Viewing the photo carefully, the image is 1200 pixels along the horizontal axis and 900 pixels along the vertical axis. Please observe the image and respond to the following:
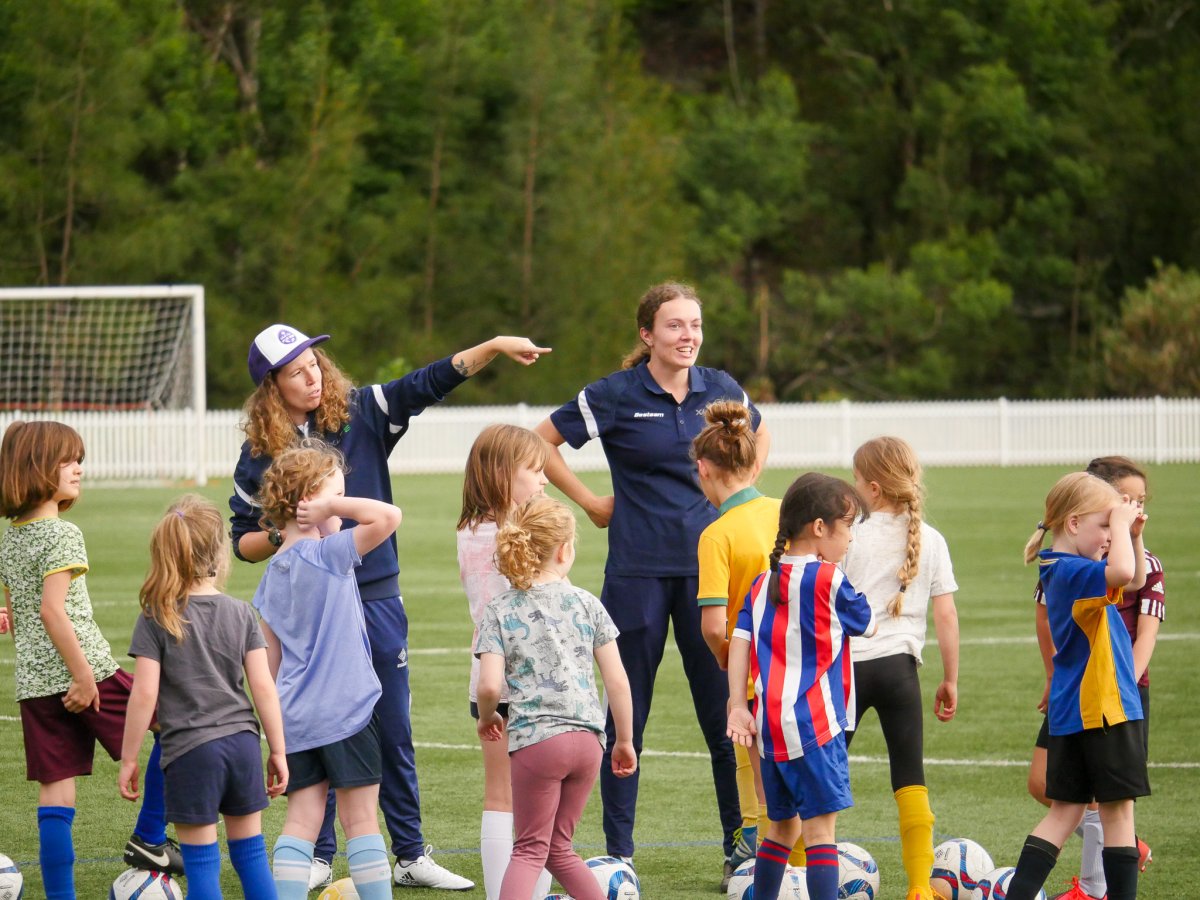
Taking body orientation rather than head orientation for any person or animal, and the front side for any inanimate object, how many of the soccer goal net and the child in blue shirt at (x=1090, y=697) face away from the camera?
0

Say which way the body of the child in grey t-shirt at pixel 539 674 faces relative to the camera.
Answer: away from the camera

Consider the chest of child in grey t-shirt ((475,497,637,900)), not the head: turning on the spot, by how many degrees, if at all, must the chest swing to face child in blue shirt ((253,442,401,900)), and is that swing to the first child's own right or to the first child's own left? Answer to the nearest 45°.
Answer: approximately 90° to the first child's own left

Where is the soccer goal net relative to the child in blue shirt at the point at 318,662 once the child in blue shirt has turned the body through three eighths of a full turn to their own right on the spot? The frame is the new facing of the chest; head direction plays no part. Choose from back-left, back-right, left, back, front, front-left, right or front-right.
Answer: back

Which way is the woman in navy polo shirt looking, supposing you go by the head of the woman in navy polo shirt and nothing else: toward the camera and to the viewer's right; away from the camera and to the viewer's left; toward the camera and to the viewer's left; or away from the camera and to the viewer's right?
toward the camera and to the viewer's right

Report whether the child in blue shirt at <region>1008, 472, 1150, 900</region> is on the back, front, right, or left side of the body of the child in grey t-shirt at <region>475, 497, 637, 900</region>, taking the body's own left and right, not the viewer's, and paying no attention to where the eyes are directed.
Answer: right

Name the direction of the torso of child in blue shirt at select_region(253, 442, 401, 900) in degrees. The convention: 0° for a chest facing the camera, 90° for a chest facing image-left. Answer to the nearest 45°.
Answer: approximately 225°

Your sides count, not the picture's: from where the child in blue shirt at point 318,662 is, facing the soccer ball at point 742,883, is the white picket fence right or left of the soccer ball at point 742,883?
left

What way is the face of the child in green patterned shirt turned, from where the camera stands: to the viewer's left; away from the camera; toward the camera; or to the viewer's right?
to the viewer's right

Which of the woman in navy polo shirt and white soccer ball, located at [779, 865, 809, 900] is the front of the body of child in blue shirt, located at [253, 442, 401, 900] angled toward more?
the woman in navy polo shirt

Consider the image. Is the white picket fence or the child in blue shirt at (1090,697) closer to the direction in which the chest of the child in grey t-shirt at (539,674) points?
the white picket fence

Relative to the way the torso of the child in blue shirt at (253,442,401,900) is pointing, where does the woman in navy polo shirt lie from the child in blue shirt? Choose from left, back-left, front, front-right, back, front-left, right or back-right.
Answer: front

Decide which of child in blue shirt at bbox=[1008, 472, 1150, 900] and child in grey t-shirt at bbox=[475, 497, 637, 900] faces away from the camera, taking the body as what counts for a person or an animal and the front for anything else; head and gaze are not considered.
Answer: the child in grey t-shirt
